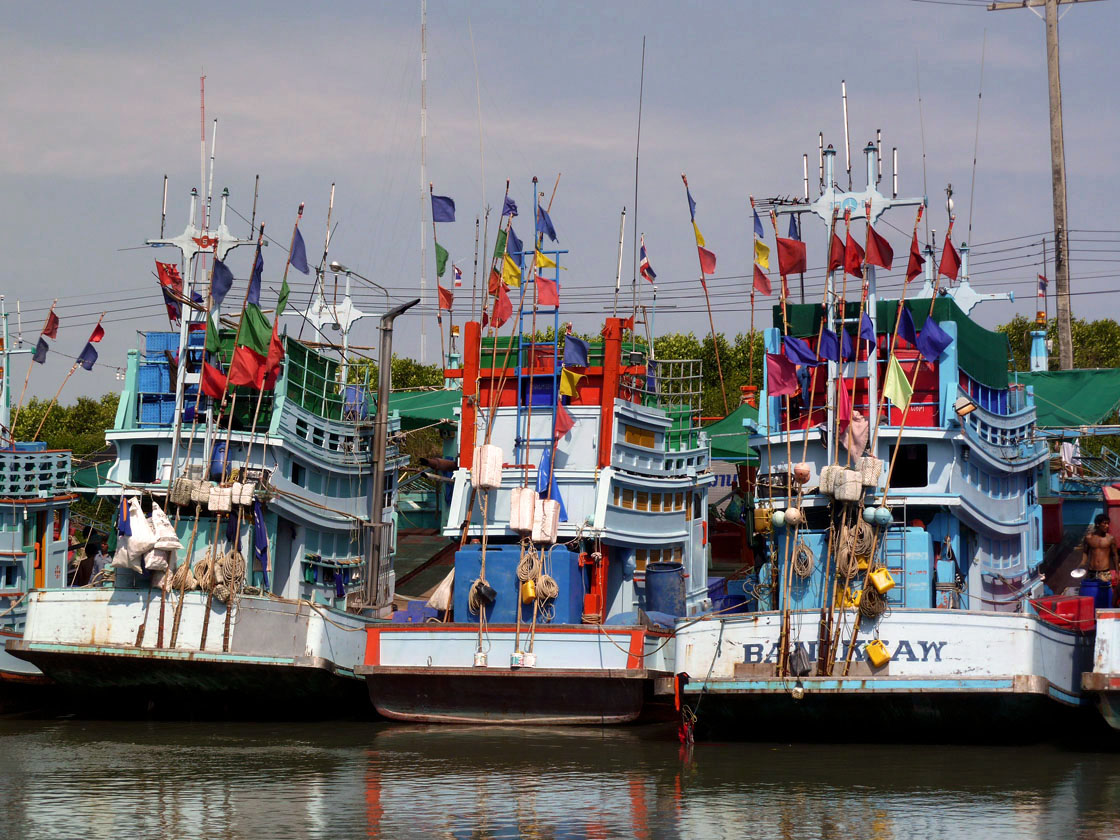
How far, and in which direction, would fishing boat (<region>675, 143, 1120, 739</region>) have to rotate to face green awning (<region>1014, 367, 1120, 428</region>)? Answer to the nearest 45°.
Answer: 0° — it already faces it

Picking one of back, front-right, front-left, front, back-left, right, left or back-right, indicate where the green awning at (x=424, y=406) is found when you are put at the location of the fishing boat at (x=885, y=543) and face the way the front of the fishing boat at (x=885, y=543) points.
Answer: front-left

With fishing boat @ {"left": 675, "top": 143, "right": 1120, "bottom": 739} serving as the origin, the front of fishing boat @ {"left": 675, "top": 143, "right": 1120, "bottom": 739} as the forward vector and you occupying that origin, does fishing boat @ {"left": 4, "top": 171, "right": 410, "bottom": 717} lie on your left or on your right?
on your left

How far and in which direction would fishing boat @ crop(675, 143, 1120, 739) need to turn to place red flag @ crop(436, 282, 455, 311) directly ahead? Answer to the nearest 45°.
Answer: approximately 45° to its left

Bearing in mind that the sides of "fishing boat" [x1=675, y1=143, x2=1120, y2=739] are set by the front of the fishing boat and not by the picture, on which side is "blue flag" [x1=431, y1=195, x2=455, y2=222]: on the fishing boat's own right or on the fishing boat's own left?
on the fishing boat's own left

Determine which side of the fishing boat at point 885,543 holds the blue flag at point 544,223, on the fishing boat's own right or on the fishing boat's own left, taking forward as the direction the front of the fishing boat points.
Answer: on the fishing boat's own left

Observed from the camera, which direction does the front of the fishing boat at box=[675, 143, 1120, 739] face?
facing away from the viewer

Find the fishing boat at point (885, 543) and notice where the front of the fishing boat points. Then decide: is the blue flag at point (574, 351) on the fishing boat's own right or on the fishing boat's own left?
on the fishing boat's own left

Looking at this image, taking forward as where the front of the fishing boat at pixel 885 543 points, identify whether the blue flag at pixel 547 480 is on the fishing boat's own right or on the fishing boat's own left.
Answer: on the fishing boat's own left

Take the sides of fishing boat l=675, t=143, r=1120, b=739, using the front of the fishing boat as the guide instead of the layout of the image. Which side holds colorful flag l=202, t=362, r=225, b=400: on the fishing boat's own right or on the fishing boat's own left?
on the fishing boat's own left

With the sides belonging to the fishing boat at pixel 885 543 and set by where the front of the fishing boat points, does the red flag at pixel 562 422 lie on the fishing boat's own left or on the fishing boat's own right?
on the fishing boat's own left

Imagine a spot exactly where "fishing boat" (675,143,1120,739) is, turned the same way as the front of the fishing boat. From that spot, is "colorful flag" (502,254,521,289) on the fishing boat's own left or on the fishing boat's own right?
on the fishing boat's own left

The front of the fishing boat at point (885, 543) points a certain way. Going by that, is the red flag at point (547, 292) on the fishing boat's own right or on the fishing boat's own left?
on the fishing boat's own left
